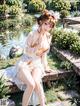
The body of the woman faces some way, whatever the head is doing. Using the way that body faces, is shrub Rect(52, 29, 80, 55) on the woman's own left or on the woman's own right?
on the woman's own left

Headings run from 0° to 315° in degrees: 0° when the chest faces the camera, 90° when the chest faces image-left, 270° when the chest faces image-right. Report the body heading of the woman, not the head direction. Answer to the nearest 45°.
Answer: approximately 315°

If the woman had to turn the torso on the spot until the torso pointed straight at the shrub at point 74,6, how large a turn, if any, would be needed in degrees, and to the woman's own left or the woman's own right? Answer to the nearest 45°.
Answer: approximately 135° to the woman's own left

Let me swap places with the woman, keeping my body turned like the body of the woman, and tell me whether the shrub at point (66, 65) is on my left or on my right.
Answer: on my left

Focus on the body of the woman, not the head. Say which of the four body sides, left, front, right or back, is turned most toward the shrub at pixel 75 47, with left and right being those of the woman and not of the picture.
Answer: left

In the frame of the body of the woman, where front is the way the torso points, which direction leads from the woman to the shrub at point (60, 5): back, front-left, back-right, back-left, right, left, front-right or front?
back-left

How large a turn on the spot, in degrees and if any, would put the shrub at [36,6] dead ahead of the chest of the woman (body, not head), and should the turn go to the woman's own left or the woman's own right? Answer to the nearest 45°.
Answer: approximately 135° to the woman's own left
